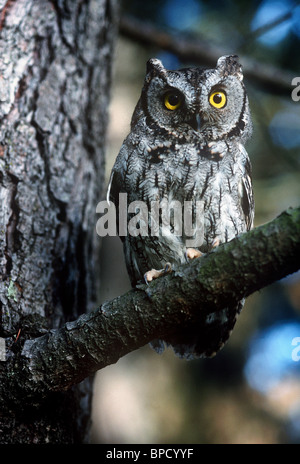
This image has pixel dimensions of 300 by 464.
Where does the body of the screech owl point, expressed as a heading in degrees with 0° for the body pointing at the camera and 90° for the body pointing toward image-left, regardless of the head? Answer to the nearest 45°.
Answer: approximately 0°

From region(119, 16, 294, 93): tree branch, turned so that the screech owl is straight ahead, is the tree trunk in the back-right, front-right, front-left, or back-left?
front-right
